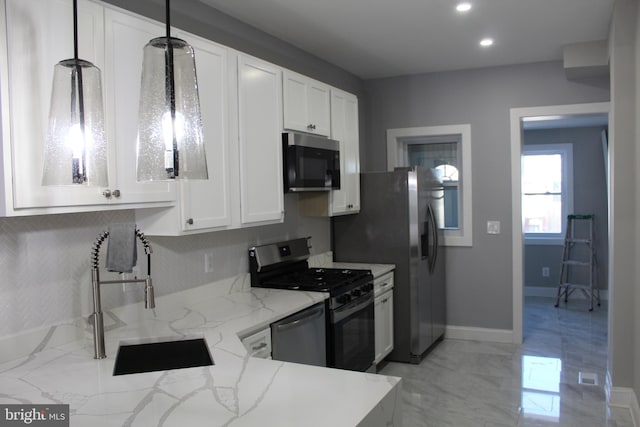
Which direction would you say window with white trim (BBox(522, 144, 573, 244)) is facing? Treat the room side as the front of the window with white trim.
toward the camera

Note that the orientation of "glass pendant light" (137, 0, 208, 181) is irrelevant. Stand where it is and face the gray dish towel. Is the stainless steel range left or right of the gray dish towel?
right

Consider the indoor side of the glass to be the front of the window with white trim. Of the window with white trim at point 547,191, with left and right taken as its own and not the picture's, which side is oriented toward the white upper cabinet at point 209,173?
front

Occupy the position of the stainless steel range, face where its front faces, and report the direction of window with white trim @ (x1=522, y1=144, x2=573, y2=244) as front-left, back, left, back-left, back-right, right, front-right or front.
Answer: left

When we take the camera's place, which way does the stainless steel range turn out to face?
facing the viewer and to the right of the viewer

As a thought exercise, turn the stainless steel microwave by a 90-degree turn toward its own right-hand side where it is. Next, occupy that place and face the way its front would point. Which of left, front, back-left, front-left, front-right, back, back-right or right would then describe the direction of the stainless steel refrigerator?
back

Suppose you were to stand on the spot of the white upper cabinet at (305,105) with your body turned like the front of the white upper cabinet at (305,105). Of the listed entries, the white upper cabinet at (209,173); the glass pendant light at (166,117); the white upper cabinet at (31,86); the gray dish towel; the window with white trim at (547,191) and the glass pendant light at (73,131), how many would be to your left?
1

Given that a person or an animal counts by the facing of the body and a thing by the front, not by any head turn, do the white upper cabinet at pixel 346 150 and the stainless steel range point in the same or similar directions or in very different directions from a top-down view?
same or similar directions

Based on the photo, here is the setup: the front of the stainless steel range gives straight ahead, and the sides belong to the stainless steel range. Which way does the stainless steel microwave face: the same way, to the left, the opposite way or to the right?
the same way

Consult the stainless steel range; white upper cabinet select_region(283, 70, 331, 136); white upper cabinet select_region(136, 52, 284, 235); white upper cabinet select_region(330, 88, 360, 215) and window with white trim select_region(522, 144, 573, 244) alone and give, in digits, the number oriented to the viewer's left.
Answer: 0

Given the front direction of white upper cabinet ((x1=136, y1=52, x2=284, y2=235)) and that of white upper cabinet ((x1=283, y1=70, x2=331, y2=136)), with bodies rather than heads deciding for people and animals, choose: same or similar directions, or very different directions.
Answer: same or similar directions

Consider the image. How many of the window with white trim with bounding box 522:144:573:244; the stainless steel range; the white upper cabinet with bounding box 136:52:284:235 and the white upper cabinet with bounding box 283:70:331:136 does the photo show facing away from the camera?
0

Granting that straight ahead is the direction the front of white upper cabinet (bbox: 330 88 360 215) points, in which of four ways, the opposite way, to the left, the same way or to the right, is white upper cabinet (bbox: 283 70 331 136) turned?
the same way

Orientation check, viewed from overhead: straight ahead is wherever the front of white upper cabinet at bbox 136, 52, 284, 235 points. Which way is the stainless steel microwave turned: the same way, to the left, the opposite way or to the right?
the same way

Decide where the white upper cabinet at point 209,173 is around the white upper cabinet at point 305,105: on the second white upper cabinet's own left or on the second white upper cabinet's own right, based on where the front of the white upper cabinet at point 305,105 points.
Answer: on the second white upper cabinet's own right

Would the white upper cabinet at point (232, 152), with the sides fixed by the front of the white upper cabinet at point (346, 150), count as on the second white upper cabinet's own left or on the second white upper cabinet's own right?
on the second white upper cabinet's own right

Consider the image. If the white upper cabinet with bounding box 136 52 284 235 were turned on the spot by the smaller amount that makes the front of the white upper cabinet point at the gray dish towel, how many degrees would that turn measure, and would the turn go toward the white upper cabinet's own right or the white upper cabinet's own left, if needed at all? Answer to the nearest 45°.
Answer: approximately 90° to the white upper cabinet's own right

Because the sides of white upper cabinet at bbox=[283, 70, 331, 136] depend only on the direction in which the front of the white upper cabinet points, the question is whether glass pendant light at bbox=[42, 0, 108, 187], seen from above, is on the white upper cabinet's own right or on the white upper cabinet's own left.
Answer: on the white upper cabinet's own right
